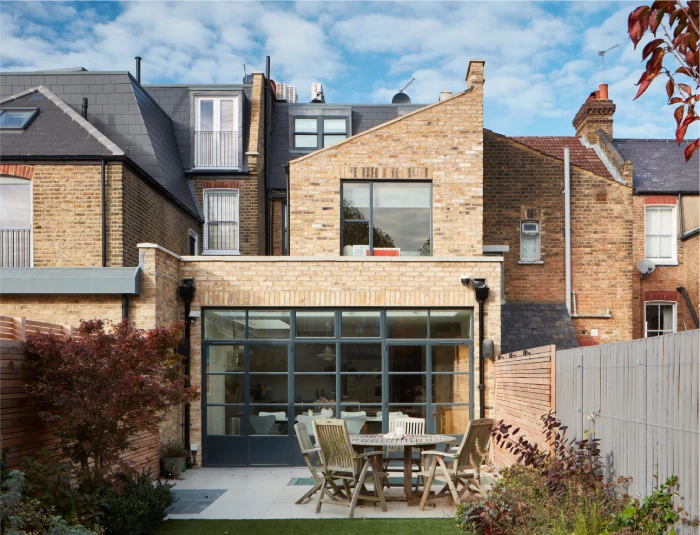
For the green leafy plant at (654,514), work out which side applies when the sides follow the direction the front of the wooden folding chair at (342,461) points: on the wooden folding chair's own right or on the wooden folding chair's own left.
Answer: on the wooden folding chair's own right

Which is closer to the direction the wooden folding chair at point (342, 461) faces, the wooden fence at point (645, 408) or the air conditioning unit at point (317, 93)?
the air conditioning unit

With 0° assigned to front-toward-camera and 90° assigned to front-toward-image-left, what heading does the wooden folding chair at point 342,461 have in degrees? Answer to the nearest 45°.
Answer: approximately 225°

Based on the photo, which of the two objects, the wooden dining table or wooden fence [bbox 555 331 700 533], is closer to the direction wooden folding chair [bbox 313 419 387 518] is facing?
the wooden dining table

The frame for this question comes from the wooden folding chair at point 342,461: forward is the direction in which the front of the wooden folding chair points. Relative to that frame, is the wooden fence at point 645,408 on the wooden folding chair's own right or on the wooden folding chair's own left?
on the wooden folding chair's own right

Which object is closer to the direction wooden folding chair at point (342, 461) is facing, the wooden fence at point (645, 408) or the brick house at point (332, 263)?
the brick house

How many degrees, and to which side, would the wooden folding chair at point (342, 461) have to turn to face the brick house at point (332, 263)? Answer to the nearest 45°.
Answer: approximately 45° to its left
